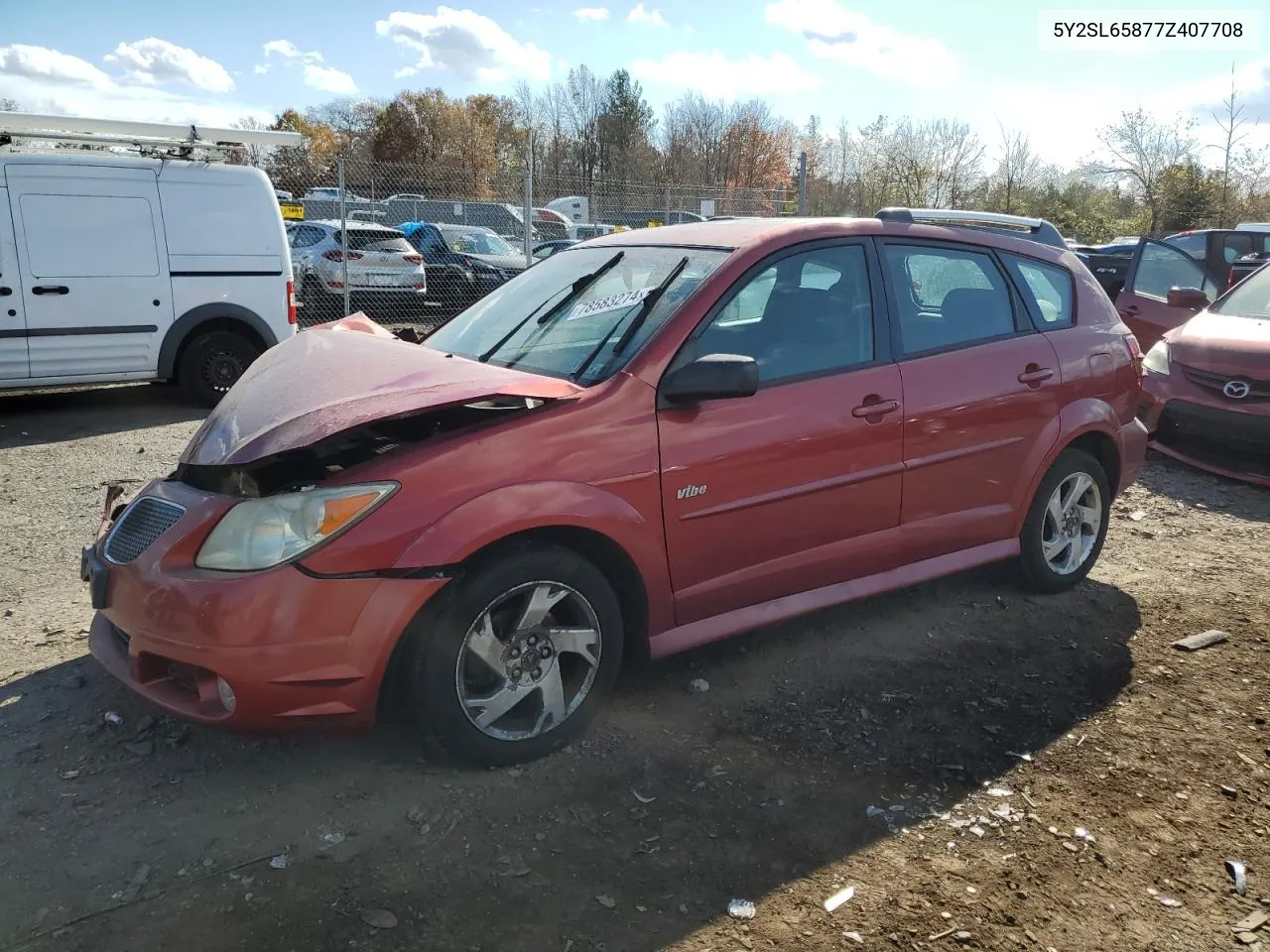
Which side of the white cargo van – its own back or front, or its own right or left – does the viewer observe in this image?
left

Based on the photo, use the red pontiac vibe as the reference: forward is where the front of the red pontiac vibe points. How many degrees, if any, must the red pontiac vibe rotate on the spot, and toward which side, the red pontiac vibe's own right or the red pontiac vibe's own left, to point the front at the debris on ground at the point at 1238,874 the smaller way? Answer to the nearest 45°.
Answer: approximately 90° to the red pontiac vibe's own left

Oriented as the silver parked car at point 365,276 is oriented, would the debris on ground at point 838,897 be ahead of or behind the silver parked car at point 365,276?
behind

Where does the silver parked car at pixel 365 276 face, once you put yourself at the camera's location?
facing away from the viewer and to the left of the viewer

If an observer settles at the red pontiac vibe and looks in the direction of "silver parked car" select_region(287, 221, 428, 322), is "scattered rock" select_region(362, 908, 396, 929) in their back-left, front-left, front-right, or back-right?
back-left

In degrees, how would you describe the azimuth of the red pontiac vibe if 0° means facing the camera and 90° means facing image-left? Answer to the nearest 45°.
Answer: approximately 45°

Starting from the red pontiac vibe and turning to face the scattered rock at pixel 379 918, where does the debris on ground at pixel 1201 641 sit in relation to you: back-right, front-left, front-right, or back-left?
back-left
